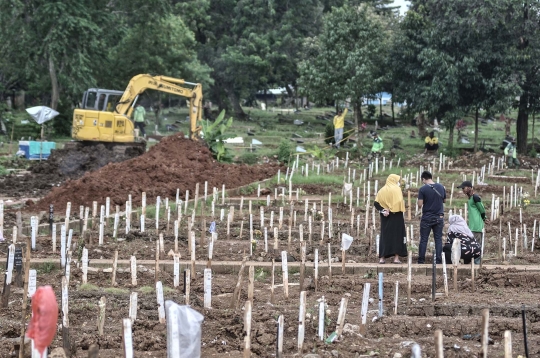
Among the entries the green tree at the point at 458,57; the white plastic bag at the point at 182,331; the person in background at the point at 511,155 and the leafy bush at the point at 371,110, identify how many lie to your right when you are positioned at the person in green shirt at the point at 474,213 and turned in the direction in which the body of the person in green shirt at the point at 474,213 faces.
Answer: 3

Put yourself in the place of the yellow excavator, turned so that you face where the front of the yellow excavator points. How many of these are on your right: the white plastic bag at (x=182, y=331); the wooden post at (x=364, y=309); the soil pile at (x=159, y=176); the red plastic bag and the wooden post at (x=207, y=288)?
5

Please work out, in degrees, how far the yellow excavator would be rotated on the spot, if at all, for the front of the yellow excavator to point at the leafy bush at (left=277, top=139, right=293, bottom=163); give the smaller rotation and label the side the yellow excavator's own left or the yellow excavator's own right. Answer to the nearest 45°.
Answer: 0° — it already faces it

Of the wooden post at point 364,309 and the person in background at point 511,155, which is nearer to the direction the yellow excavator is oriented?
the person in background

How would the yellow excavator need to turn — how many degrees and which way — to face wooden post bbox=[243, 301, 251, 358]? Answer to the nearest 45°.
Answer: approximately 90° to its right

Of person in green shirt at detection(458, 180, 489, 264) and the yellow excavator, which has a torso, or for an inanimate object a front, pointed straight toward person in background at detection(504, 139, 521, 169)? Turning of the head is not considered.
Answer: the yellow excavator

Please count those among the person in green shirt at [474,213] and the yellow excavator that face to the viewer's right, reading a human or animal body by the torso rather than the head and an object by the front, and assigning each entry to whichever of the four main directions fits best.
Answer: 1

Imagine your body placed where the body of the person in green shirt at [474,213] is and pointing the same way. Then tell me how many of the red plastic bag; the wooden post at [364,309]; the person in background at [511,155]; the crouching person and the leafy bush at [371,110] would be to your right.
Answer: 2

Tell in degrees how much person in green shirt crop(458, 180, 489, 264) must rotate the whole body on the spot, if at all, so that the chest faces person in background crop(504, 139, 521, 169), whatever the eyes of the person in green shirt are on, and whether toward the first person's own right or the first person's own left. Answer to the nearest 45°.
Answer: approximately 90° to the first person's own right

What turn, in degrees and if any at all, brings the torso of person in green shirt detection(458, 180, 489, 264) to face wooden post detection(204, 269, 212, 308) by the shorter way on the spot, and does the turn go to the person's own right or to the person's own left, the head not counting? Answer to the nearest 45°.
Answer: approximately 45° to the person's own left

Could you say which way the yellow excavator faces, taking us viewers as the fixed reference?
facing to the right of the viewer

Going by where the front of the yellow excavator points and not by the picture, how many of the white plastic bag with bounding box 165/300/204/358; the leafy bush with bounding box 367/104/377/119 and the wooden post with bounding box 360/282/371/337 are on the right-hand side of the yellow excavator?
2

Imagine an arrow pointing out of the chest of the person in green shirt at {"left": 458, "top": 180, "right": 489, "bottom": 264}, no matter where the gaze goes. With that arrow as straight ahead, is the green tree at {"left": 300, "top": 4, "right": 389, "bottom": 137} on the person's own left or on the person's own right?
on the person's own right

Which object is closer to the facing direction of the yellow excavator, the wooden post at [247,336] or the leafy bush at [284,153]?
the leafy bush

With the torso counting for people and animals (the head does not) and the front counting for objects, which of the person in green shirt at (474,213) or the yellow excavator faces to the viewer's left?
the person in green shirt

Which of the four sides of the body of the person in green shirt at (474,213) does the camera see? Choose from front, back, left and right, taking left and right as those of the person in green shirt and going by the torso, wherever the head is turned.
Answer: left

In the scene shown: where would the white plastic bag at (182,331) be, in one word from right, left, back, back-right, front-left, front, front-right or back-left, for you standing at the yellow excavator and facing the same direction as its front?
right

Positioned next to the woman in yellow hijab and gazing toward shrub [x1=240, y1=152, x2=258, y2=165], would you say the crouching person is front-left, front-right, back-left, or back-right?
back-right
